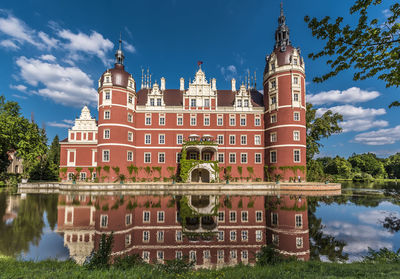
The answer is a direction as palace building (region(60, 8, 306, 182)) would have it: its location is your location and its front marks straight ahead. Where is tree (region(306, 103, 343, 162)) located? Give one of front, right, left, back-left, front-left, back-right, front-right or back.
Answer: left

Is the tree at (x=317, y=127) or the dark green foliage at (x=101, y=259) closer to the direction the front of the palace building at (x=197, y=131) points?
the dark green foliage

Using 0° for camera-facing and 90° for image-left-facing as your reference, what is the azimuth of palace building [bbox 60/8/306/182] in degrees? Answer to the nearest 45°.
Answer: approximately 0°

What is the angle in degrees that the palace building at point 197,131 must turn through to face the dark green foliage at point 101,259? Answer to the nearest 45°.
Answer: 0° — it already faces it
